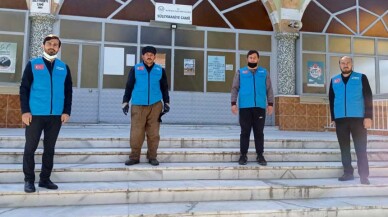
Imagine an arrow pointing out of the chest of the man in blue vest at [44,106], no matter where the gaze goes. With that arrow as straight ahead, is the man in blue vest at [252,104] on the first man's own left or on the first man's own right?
on the first man's own left

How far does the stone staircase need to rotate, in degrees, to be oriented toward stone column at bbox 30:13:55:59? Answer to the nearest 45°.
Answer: approximately 135° to its right

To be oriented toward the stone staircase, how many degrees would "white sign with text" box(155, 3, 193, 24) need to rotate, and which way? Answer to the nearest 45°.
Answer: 0° — it already faces it

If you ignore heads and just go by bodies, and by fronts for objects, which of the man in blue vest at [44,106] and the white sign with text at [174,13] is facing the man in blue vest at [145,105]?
the white sign with text

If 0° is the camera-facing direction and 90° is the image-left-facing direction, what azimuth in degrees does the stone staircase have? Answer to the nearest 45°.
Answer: approximately 0°

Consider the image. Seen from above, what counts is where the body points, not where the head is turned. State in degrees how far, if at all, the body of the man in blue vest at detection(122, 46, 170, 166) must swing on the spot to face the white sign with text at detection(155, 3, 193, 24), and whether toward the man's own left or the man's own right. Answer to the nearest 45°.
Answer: approximately 180°

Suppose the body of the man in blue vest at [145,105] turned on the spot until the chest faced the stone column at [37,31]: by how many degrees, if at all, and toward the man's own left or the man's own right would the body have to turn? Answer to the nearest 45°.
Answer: approximately 135° to the man's own right

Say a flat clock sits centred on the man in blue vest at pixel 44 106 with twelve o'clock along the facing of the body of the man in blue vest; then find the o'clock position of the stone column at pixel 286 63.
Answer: The stone column is roughly at 8 o'clock from the man in blue vest.

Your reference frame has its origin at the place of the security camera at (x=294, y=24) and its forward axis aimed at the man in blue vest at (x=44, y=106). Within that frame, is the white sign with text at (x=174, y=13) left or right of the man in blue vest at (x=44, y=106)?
right
